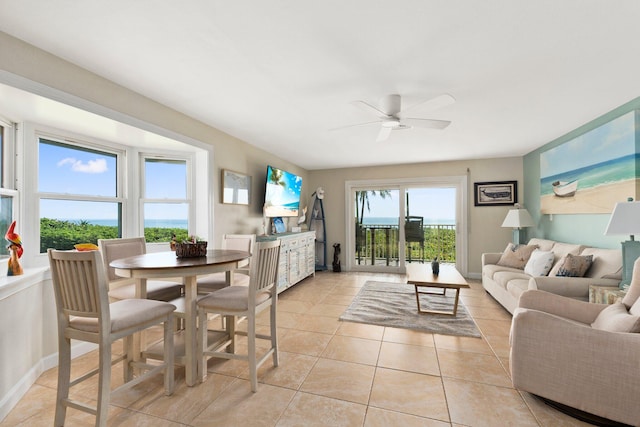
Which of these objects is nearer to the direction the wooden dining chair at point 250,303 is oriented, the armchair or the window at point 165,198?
the window

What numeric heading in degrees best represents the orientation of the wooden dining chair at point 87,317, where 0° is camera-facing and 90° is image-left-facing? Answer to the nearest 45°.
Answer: approximately 225°

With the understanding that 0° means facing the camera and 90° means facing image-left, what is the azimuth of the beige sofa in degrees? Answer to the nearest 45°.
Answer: approximately 45°

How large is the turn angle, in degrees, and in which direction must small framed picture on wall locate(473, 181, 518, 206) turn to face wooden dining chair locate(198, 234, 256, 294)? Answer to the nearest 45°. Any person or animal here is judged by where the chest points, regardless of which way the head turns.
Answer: approximately 45° to its right

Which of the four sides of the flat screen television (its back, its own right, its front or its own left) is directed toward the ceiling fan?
front

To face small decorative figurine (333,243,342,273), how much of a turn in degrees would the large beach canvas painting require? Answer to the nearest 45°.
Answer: approximately 45° to its right

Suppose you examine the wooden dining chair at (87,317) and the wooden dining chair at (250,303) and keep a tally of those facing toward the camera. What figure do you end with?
0

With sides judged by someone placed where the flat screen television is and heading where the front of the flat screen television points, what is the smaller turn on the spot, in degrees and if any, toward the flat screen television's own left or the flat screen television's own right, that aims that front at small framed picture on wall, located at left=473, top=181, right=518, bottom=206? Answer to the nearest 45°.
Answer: approximately 45° to the flat screen television's own left

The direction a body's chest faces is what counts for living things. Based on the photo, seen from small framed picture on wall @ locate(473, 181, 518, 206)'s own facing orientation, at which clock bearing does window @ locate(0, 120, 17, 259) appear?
The window is roughly at 1 o'clock from the small framed picture on wall.

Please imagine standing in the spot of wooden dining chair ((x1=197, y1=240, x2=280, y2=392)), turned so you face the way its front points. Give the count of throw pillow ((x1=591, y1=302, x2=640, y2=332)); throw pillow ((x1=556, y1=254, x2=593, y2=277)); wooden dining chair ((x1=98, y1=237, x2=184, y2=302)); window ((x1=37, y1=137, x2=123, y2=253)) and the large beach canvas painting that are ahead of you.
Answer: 2

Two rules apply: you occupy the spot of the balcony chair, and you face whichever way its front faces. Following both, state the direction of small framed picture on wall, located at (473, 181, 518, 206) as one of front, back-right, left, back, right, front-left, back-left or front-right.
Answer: right

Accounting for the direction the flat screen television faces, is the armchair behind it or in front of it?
in front

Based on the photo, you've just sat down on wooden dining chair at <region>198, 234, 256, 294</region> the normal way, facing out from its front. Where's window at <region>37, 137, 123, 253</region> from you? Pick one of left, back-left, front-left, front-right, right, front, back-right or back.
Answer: front-right
